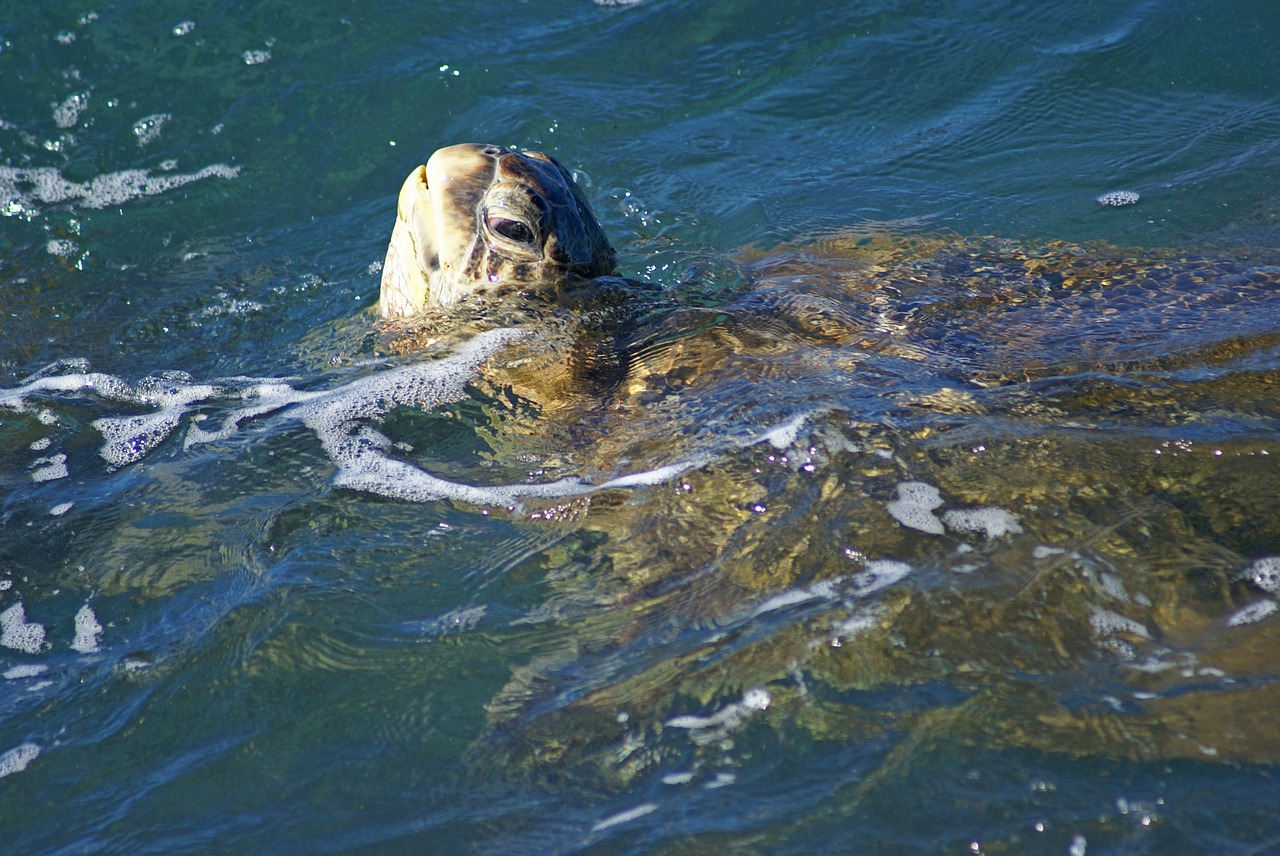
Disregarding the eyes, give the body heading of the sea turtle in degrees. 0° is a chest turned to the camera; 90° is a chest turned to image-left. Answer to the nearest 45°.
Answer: approximately 90°

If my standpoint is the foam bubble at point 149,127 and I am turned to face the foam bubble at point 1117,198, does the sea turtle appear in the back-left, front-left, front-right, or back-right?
front-right

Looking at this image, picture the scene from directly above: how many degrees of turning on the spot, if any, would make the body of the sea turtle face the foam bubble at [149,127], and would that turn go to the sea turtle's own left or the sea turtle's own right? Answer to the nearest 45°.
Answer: approximately 45° to the sea turtle's own right

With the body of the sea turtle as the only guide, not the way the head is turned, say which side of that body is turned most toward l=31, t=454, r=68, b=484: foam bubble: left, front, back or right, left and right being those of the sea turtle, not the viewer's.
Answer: front

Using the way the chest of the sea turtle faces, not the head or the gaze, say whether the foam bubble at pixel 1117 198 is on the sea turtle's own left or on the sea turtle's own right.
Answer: on the sea turtle's own right
